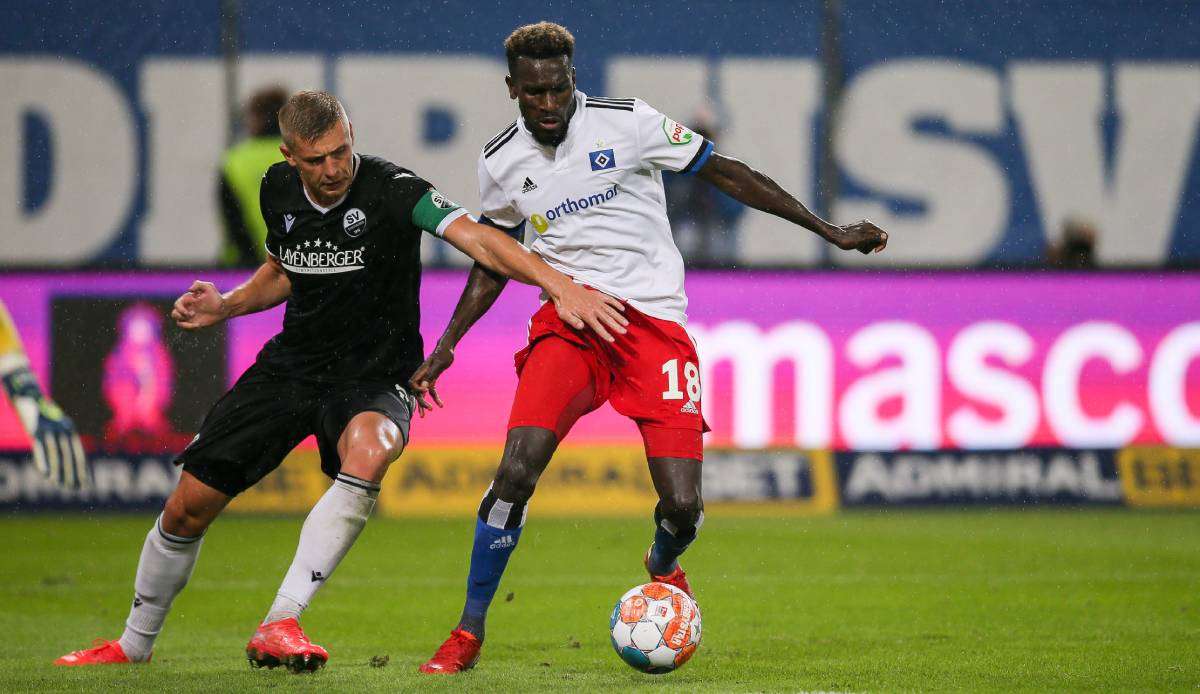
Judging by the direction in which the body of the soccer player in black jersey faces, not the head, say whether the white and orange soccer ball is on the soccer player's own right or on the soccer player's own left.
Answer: on the soccer player's own left

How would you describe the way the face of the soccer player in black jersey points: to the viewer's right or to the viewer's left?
to the viewer's right

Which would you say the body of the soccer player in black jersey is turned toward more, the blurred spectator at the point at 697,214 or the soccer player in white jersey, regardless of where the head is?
the soccer player in white jersey

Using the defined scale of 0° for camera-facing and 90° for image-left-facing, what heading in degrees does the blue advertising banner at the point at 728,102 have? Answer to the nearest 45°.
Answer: approximately 0°

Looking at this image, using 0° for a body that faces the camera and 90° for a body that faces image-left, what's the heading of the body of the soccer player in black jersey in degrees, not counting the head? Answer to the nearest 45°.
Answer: approximately 0°

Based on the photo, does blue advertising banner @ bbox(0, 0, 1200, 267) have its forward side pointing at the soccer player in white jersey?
yes
